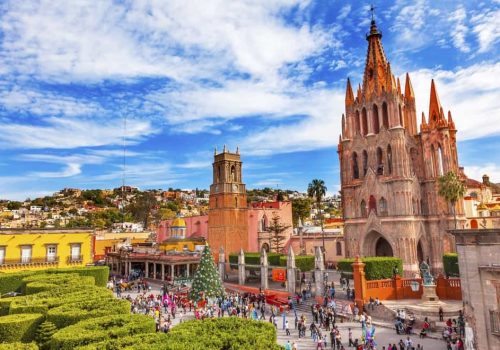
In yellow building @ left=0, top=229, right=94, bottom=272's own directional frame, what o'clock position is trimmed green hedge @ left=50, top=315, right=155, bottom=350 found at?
The trimmed green hedge is roughly at 12 o'clock from the yellow building.

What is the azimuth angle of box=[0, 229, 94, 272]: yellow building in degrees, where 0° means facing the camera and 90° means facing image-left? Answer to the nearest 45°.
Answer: approximately 0°

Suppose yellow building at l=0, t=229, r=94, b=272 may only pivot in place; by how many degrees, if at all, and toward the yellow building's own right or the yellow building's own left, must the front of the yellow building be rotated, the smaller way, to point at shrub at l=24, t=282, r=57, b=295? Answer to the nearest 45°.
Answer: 0° — it already faces it

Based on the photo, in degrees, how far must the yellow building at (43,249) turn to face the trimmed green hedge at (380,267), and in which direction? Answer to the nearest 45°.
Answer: approximately 45° to its left

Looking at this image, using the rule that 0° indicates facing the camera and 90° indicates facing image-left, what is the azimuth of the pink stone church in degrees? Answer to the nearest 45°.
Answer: approximately 45°

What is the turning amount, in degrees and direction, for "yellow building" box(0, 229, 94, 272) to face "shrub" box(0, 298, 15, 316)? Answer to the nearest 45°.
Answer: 0° — it already faces it
